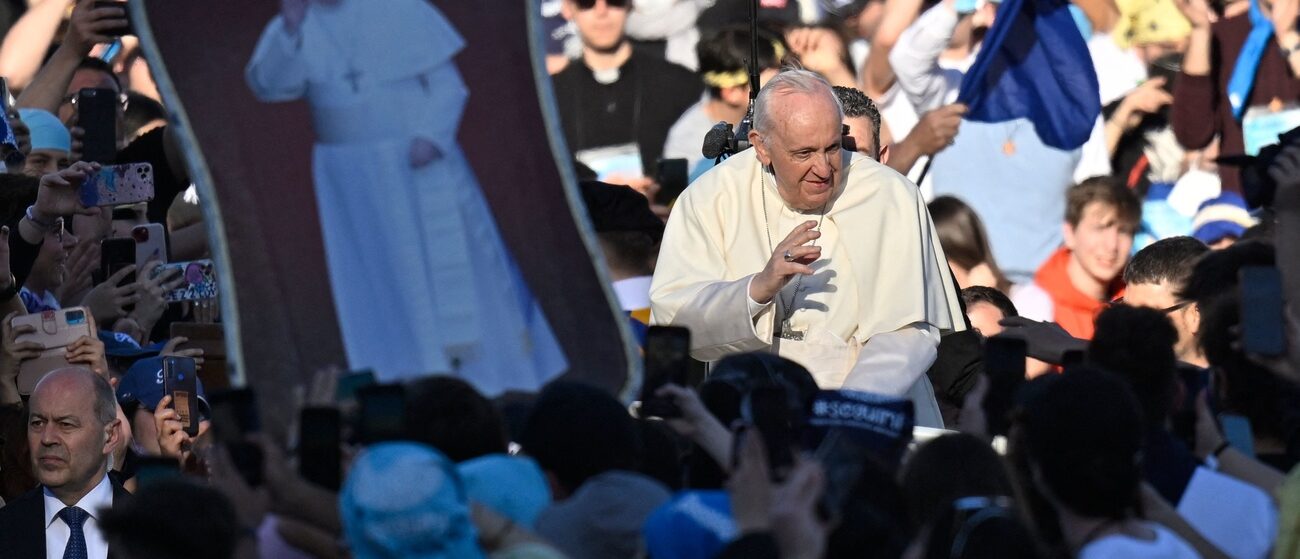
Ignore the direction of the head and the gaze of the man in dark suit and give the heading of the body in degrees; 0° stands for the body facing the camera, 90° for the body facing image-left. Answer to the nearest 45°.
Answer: approximately 45°

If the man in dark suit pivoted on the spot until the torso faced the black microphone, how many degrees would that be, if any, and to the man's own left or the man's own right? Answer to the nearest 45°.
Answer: approximately 135° to the man's own left
